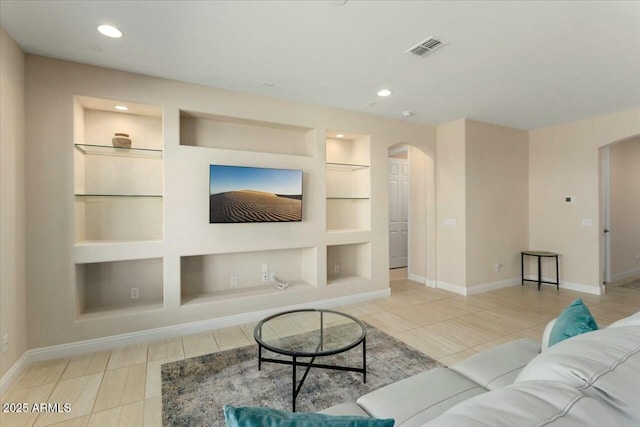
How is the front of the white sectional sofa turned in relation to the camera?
facing away from the viewer and to the left of the viewer

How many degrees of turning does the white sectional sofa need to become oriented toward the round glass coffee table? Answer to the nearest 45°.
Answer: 0° — it already faces it

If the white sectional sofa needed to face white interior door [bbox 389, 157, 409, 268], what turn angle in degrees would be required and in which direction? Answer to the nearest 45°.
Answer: approximately 45° to its right

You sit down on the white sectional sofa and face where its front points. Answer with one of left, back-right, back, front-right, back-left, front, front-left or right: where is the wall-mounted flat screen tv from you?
front

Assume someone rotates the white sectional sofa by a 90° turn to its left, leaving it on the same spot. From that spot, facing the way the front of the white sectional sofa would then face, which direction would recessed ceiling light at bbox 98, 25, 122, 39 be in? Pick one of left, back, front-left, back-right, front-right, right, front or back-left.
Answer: front-right
